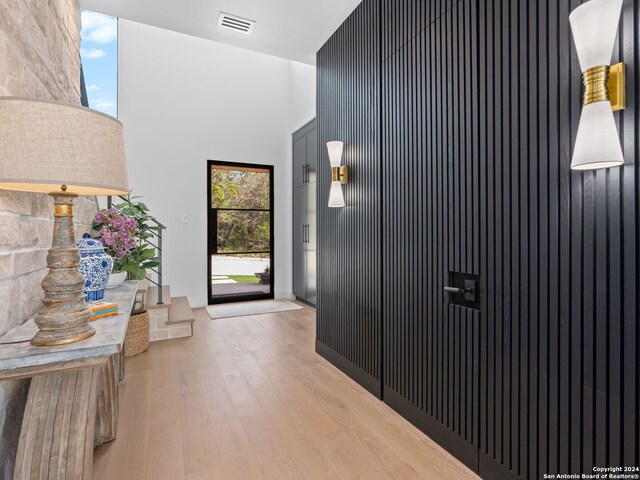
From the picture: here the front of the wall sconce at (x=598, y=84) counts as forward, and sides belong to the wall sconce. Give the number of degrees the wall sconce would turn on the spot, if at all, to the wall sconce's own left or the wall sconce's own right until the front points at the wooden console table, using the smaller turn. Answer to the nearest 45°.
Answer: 0° — it already faces it

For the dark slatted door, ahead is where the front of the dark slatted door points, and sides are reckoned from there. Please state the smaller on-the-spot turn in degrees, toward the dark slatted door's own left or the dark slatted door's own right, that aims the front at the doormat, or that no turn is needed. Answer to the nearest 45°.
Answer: approximately 90° to the dark slatted door's own right

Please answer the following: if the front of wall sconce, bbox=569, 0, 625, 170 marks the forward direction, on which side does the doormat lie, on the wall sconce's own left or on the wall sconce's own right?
on the wall sconce's own right

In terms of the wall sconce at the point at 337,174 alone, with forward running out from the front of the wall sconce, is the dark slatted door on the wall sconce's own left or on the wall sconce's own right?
on the wall sconce's own left

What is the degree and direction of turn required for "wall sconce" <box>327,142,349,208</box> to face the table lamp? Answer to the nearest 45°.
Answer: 0° — it already faces it

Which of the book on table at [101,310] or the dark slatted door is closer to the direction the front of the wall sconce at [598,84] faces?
the book on table

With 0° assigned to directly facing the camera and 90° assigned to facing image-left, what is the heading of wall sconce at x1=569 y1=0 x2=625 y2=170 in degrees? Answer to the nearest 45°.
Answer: approximately 45°

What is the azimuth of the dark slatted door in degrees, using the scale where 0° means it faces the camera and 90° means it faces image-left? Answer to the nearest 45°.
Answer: approximately 45°

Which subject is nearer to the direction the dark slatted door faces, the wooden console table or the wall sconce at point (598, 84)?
the wooden console table

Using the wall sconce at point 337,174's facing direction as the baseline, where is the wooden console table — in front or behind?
in front
